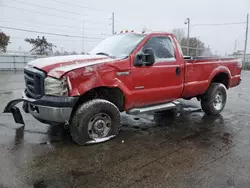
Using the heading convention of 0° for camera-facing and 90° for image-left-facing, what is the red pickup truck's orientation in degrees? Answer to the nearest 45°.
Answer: approximately 45°

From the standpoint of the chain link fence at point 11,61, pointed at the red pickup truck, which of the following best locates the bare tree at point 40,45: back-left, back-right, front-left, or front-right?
back-left

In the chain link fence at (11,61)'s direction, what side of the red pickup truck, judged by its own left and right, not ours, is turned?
right

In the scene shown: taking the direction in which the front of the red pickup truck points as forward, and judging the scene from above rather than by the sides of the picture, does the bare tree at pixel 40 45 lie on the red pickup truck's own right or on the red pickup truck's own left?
on the red pickup truck's own right
